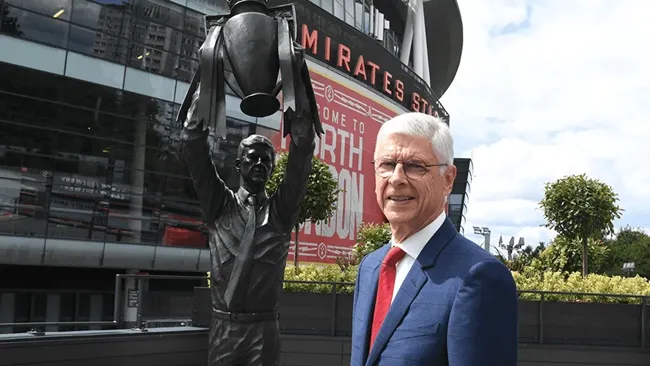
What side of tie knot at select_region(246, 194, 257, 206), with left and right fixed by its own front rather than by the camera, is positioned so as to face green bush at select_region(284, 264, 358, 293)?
back

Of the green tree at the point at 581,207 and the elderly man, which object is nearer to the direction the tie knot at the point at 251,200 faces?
the elderly man

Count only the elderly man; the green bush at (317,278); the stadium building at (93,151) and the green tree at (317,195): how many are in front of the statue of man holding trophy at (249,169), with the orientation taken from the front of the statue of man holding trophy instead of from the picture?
1

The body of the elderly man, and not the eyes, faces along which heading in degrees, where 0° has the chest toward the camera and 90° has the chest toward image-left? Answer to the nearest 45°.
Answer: approximately 45°

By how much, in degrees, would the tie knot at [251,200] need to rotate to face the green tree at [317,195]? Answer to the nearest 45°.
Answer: approximately 180°

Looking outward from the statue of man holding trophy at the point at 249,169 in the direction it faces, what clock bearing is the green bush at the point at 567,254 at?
The green bush is roughly at 7 o'clock from the statue of man holding trophy.

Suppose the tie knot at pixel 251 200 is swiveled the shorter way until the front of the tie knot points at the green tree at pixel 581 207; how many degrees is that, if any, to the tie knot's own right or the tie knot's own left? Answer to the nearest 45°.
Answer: approximately 135° to the tie knot's own left

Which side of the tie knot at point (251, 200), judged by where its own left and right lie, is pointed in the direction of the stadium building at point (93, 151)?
back

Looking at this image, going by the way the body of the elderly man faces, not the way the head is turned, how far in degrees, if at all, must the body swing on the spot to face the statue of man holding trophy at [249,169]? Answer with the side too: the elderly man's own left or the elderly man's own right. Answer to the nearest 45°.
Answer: approximately 90° to the elderly man's own right

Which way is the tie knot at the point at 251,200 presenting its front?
toward the camera

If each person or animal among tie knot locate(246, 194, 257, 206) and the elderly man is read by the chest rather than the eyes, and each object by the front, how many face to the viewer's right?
0

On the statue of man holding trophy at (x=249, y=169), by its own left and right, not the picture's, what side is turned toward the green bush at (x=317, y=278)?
back

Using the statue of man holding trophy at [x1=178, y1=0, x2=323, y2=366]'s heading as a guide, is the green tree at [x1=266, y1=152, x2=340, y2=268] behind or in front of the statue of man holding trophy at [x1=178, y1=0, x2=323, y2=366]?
behind

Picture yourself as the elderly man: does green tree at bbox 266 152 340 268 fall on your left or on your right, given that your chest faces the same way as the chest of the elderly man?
on your right

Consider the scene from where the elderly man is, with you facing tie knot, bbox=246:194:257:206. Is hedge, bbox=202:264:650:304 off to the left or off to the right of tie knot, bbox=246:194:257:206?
right
